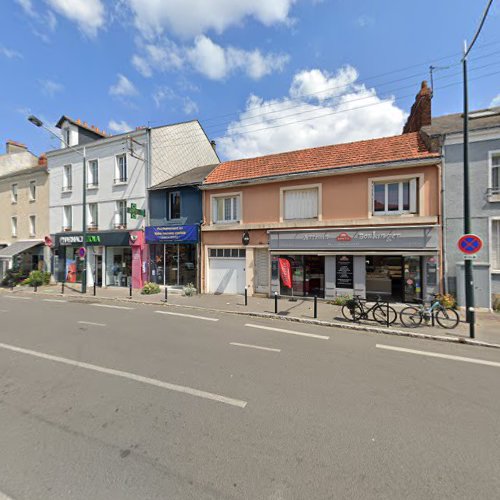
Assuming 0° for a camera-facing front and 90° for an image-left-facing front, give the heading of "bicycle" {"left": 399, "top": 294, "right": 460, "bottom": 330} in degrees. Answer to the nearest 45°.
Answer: approximately 270°

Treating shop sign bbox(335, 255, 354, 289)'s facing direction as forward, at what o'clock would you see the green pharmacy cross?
The green pharmacy cross is roughly at 3 o'clock from the shop sign.

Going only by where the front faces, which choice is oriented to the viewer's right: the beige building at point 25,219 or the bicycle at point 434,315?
the bicycle

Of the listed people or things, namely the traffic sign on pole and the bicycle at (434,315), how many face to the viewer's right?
1

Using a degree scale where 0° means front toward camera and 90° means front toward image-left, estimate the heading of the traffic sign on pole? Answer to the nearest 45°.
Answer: approximately 0°

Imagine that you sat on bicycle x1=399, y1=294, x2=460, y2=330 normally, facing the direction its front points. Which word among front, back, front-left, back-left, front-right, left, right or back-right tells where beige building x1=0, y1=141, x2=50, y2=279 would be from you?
back

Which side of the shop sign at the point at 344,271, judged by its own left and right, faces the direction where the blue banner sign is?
right
